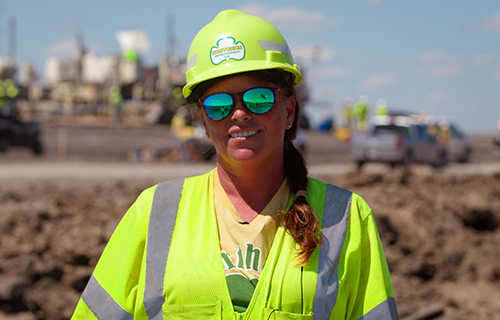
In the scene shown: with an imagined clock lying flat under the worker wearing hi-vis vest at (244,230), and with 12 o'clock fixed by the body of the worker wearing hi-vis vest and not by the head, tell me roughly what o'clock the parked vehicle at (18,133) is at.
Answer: The parked vehicle is roughly at 5 o'clock from the worker wearing hi-vis vest.

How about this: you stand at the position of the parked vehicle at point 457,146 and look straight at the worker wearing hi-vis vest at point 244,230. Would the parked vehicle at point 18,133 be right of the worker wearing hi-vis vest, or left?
right

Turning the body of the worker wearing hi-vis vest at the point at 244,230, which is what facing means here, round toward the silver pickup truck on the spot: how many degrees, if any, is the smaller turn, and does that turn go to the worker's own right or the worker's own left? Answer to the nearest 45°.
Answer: approximately 180°

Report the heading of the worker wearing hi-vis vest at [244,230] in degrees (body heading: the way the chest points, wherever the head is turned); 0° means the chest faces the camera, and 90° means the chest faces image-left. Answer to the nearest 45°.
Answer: approximately 0°

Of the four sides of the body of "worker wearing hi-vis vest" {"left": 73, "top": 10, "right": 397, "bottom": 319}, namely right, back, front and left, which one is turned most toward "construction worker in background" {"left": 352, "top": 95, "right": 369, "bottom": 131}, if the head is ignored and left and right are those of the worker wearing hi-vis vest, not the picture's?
back

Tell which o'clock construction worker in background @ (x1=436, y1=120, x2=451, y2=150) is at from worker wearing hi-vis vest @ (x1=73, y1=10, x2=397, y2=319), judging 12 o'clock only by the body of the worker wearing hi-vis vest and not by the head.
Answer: The construction worker in background is roughly at 7 o'clock from the worker wearing hi-vis vest.
